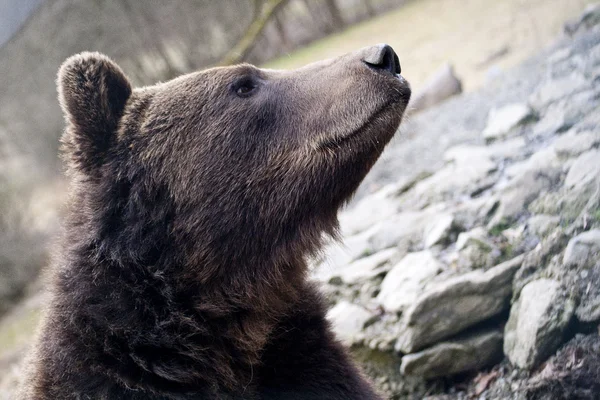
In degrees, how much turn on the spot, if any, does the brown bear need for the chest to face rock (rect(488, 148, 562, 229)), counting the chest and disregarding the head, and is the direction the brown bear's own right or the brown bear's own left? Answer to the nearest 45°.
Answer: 0° — it already faces it

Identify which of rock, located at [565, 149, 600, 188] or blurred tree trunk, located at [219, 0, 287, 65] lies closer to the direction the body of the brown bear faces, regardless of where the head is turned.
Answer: the rock

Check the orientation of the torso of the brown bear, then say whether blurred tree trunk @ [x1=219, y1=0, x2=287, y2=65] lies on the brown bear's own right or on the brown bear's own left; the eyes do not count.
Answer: on the brown bear's own left

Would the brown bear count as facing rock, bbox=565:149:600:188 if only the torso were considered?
no

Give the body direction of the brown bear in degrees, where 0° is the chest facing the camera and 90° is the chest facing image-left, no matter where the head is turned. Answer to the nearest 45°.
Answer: approximately 270°
